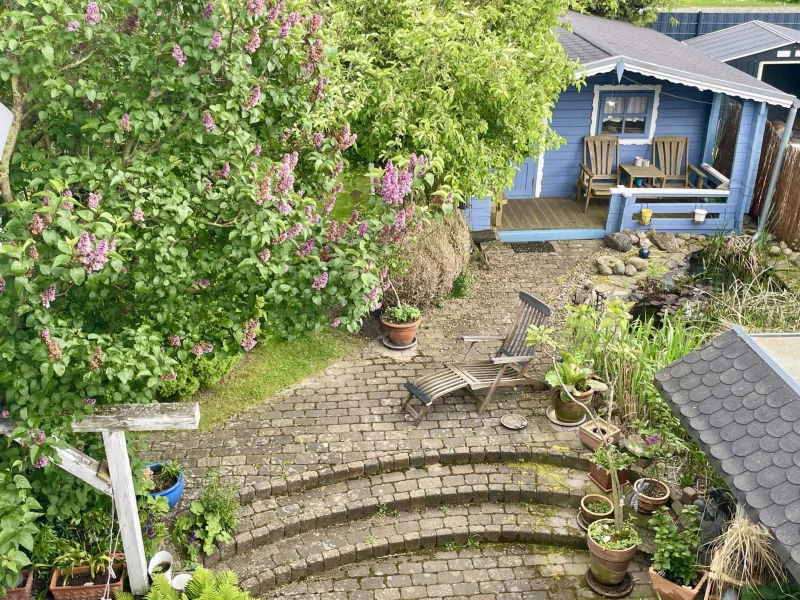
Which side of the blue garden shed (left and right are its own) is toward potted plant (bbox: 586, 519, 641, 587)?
front

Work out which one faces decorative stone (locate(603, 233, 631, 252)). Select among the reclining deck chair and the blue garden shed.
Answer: the blue garden shed

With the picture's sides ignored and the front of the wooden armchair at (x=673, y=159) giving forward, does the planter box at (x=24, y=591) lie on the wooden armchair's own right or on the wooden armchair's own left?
on the wooden armchair's own right

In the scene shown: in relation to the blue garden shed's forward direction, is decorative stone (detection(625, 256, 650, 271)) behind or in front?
in front

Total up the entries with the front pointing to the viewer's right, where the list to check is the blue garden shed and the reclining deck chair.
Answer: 0

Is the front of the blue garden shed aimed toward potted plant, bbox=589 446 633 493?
yes

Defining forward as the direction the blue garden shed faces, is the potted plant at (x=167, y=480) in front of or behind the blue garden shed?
in front

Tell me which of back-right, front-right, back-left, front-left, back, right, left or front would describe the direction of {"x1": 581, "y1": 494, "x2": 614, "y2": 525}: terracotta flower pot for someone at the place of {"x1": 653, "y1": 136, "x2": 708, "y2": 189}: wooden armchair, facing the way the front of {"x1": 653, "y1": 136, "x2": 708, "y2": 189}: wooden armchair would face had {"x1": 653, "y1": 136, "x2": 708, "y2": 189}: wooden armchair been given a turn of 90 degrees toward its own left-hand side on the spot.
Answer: back-right

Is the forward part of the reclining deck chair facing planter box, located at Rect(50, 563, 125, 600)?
yes

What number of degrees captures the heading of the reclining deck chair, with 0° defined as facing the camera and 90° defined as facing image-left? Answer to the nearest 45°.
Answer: approximately 45°

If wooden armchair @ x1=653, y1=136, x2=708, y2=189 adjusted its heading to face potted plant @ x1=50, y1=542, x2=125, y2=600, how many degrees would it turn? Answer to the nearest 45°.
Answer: approximately 45° to its right

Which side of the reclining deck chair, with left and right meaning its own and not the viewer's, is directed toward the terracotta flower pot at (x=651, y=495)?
left

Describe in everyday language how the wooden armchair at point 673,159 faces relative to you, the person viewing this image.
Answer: facing the viewer and to the right of the viewer

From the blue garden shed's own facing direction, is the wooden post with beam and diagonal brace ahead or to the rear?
ahead

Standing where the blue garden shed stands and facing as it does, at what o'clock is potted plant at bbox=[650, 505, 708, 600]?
The potted plant is roughly at 12 o'clock from the blue garden shed.

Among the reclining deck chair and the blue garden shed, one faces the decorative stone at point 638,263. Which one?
the blue garden shed
